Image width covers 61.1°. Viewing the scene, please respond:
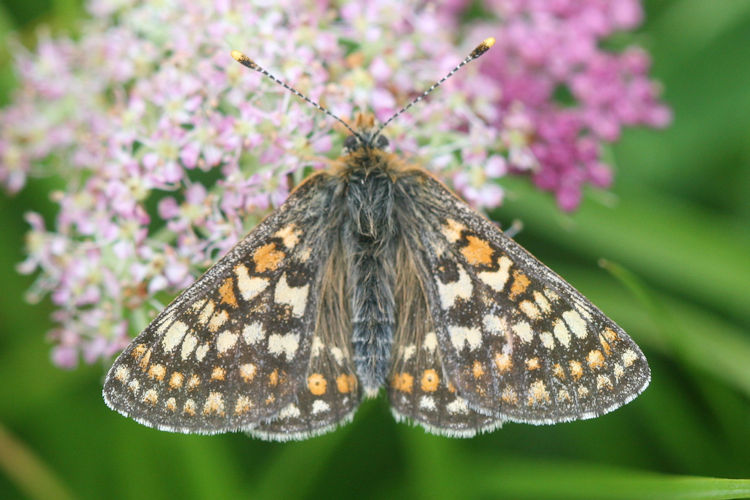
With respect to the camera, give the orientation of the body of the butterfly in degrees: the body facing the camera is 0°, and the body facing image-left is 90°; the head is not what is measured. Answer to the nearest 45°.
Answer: approximately 180°
